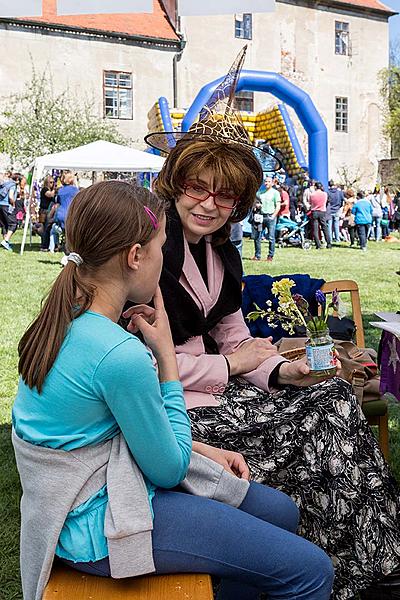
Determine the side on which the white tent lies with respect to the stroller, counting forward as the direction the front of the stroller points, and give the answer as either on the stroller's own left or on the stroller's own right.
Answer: on the stroller's own left

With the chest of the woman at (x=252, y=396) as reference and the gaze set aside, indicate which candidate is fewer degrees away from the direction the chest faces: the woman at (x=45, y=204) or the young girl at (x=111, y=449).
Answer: the young girl

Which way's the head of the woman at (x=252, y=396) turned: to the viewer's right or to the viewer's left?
to the viewer's left

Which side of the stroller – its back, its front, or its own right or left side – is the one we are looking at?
left
